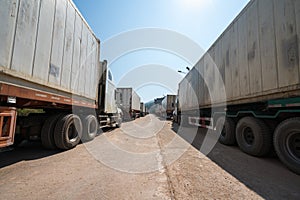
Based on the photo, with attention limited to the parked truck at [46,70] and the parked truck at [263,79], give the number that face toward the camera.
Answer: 0

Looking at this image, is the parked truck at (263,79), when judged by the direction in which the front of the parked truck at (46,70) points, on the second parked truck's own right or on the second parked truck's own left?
on the second parked truck's own right

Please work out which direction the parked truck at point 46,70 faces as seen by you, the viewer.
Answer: facing away from the viewer and to the right of the viewer

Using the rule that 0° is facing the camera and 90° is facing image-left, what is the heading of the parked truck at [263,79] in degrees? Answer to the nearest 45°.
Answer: approximately 135°

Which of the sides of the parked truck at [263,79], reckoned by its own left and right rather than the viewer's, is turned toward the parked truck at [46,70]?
left
